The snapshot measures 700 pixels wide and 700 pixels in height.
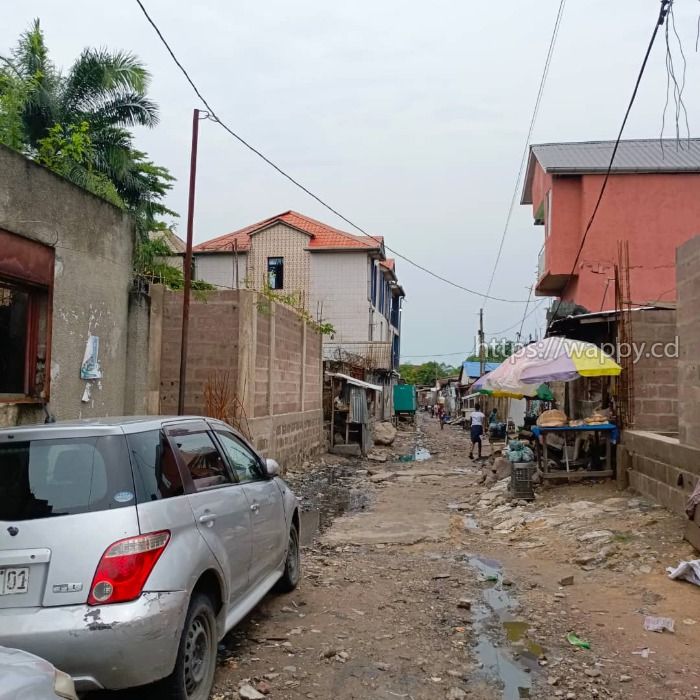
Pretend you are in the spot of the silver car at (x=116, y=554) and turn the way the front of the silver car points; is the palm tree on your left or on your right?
on your left

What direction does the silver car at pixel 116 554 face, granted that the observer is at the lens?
facing away from the viewer and to the right of the viewer

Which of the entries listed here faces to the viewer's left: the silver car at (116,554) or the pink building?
the pink building

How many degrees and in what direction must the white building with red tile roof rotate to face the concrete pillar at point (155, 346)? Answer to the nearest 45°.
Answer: approximately 90° to its right

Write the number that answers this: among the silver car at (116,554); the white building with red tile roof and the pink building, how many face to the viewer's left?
1

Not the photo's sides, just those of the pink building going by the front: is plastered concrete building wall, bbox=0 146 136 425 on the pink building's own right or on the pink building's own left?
on the pink building's own left

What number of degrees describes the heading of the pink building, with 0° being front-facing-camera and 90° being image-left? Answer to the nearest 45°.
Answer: approximately 90°

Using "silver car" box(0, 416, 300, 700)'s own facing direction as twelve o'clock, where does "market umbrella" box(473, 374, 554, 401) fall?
The market umbrella is roughly at 12 o'clock from the silver car.

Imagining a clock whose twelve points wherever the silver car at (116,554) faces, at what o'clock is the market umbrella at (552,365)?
The market umbrella is roughly at 12 o'clock from the silver car.

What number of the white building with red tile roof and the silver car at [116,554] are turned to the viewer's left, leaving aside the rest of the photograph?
0
